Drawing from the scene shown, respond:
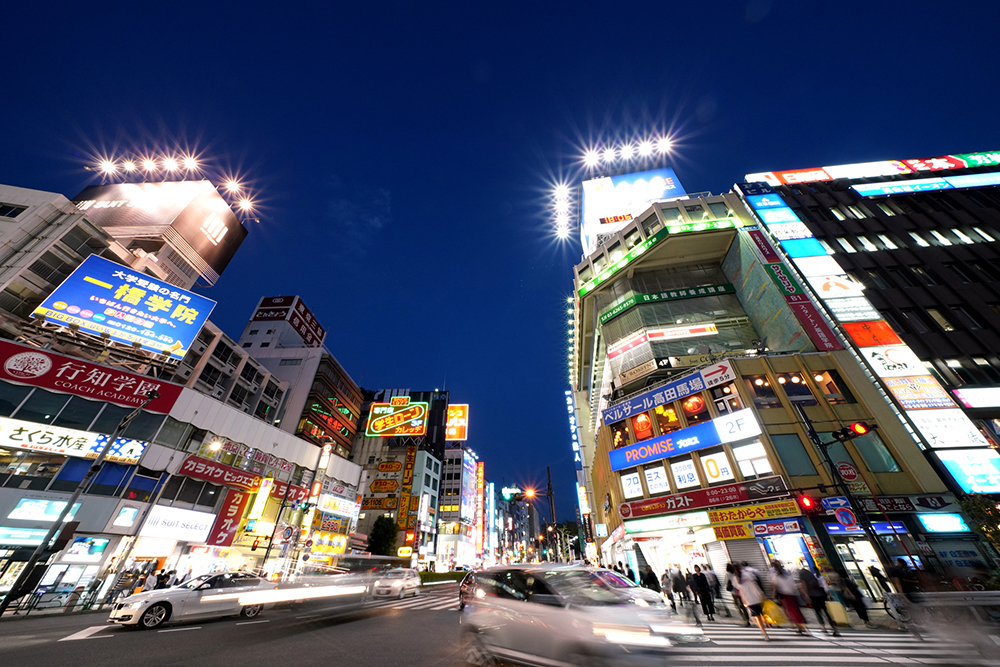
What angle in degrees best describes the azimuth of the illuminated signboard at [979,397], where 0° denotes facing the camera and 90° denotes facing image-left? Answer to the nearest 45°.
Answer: approximately 45°

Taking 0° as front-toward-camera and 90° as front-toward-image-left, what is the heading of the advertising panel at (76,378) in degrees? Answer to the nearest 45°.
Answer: approximately 315°

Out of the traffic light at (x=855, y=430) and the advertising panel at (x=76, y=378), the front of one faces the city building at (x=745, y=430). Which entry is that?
the advertising panel

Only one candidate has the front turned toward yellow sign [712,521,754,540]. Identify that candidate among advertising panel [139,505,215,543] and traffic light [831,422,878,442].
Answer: the advertising panel
